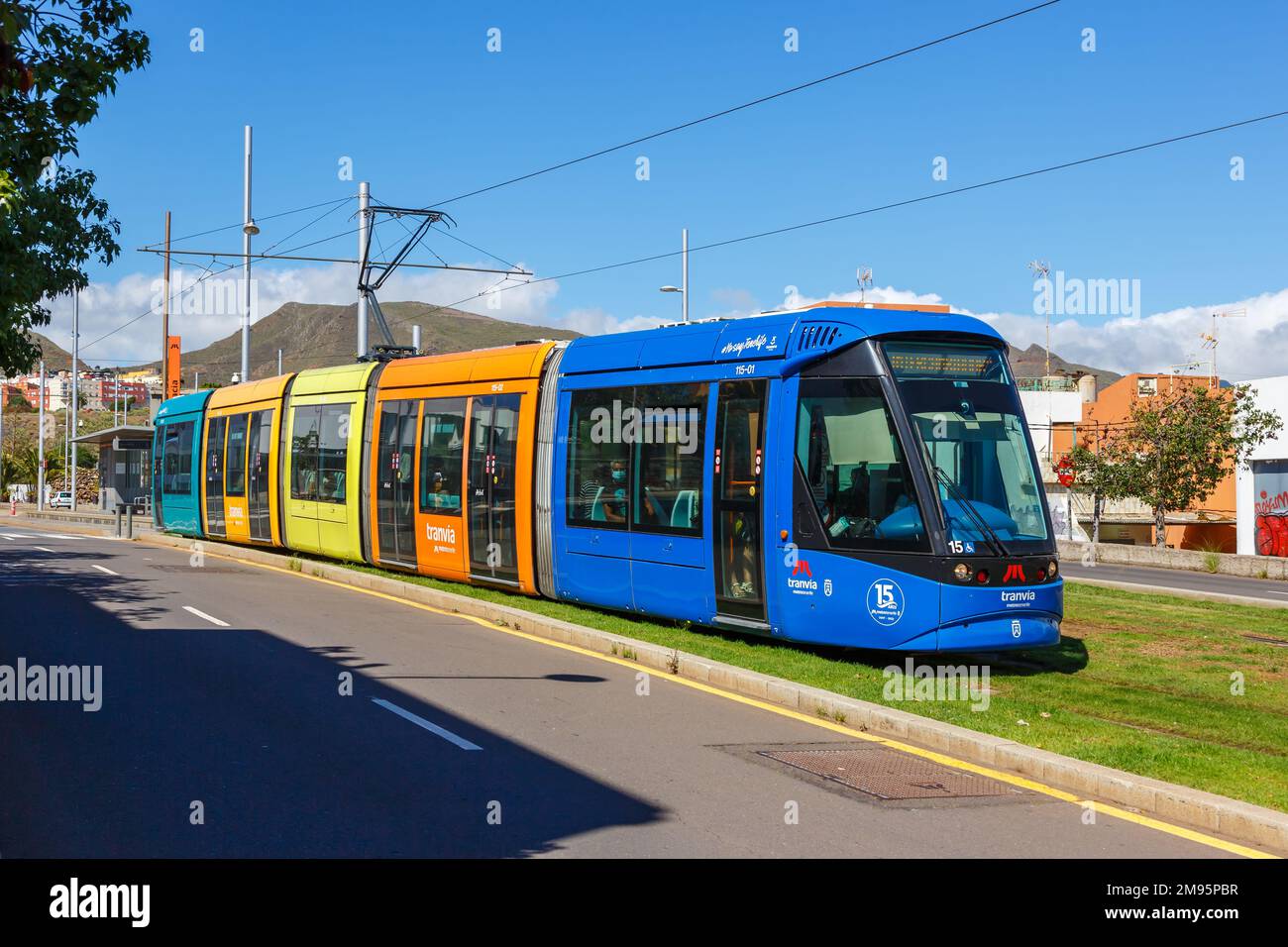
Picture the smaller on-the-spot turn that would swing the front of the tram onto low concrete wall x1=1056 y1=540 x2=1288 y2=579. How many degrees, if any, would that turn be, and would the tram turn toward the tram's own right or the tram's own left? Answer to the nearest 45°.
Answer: approximately 90° to the tram's own left

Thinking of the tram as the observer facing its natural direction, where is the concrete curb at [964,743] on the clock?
The concrete curb is roughly at 1 o'clock from the tram.

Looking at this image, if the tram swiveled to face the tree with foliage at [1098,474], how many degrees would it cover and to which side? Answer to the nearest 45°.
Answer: approximately 90° to its left

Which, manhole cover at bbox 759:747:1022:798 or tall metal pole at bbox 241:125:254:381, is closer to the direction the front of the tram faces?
the manhole cover

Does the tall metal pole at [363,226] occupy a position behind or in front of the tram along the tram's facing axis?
behind

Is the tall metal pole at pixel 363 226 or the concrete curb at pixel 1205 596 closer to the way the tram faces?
the concrete curb

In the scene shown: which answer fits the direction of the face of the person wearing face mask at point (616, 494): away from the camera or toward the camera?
toward the camera

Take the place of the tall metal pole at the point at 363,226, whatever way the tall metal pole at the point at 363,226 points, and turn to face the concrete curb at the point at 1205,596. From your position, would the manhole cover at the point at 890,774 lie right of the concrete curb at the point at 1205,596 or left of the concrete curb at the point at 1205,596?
right

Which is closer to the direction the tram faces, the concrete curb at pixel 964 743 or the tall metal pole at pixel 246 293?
the concrete curb

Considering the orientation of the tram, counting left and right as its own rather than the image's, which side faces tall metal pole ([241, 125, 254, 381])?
back

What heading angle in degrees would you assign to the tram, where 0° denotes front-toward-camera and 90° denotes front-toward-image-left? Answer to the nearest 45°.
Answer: approximately 315°
